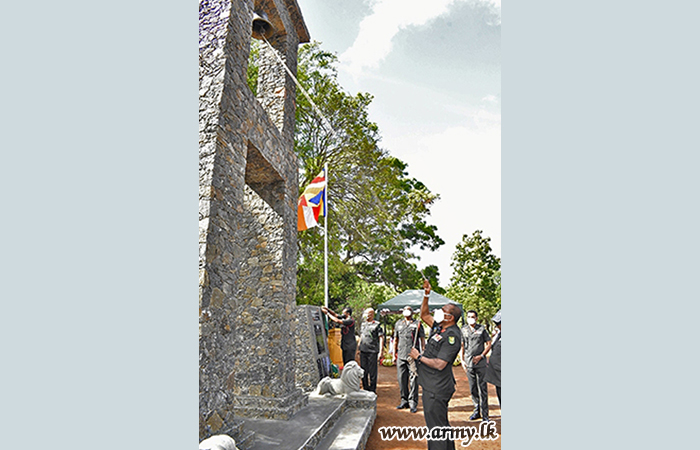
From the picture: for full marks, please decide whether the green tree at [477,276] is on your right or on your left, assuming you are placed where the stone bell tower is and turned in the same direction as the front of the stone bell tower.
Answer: on your left

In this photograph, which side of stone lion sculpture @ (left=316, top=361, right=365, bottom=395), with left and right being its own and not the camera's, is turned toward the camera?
right

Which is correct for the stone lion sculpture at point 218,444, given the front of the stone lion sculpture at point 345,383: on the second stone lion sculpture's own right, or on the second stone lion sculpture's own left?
on the second stone lion sculpture's own right

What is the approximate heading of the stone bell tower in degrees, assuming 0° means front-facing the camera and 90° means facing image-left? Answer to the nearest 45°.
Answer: approximately 315°

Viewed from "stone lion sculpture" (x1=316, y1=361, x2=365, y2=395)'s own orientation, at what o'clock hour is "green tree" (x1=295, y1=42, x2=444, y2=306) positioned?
The green tree is roughly at 9 o'clock from the stone lion sculpture.
